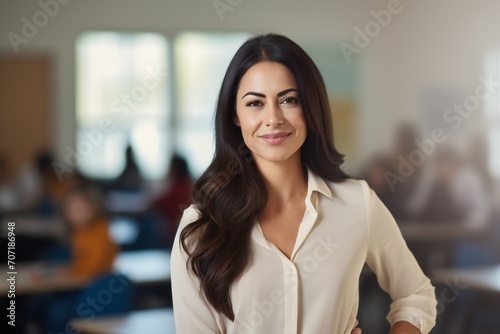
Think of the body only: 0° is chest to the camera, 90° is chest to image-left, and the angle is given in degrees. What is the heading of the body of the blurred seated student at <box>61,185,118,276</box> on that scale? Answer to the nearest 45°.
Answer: approximately 45°

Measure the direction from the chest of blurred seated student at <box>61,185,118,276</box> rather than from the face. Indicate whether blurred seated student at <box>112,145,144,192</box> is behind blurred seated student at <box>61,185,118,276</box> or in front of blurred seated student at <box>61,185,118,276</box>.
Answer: behind

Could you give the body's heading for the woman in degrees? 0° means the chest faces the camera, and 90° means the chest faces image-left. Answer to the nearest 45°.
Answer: approximately 0°

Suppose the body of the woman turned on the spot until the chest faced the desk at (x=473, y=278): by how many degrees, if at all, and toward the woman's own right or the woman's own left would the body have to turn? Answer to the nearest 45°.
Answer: approximately 135° to the woman's own left

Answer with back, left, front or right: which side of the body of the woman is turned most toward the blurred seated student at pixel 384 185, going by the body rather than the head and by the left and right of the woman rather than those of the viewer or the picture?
back

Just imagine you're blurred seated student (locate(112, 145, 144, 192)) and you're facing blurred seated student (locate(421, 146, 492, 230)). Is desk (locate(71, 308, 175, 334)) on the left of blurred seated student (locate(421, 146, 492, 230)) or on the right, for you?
right

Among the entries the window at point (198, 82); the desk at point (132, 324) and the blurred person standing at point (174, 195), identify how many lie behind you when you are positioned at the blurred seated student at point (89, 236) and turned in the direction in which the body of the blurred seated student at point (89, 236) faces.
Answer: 2

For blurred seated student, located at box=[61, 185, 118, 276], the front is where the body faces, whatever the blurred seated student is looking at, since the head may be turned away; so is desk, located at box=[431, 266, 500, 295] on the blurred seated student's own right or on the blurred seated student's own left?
on the blurred seated student's own left

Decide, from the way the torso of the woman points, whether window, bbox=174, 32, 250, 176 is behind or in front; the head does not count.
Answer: behind
